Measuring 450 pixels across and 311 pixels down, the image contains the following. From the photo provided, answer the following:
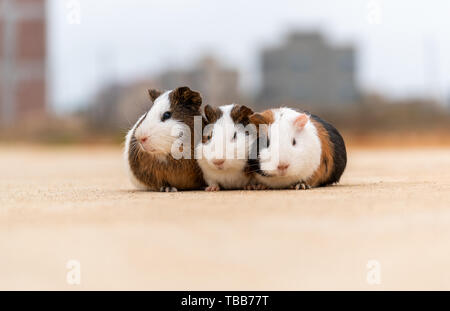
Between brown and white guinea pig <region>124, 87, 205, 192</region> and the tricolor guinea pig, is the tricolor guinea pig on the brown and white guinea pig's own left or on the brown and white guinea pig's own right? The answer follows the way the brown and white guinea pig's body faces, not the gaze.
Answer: on the brown and white guinea pig's own left

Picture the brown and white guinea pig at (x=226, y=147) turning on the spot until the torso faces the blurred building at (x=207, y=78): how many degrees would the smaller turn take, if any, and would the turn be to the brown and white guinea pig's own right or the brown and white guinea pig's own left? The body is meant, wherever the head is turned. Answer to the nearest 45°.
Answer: approximately 180°

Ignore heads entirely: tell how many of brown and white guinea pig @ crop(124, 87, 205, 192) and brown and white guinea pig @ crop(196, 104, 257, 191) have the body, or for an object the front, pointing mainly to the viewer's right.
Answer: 0

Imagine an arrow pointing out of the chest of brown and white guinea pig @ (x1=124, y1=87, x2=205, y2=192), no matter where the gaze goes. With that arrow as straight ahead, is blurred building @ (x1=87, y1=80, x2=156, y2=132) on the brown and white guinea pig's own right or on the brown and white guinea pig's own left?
on the brown and white guinea pig's own right

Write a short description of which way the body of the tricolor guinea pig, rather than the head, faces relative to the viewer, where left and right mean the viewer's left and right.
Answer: facing the viewer and to the left of the viewer

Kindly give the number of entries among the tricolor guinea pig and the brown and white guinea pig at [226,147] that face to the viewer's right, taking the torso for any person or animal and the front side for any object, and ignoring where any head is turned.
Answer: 0

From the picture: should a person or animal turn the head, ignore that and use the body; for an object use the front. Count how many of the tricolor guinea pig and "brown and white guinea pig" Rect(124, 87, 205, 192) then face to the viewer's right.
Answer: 0

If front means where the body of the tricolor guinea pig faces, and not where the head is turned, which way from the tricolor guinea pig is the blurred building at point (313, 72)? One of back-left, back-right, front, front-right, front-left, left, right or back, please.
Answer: back-right

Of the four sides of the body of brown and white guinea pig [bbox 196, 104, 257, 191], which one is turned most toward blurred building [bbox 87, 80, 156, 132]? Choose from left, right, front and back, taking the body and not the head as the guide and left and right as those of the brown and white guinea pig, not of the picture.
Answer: back

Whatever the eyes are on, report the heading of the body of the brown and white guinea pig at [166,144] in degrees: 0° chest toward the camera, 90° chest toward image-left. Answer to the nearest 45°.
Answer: approximately 45°

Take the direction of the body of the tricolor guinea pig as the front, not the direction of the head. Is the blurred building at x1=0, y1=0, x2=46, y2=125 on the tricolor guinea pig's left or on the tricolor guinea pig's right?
on the tricolor guinea pig's right
